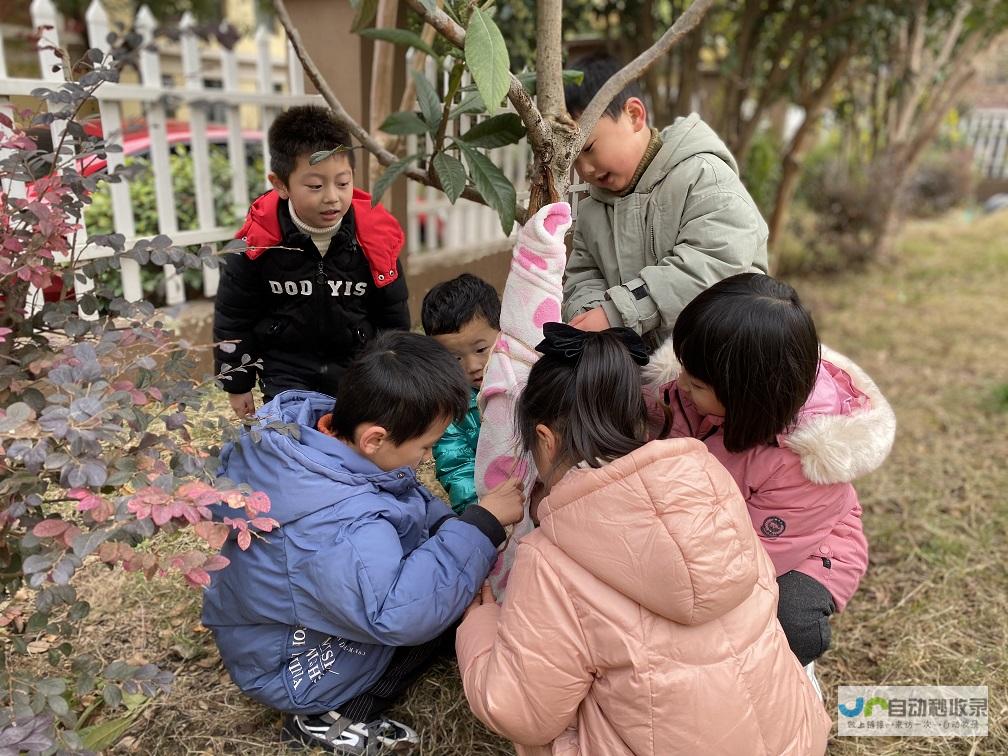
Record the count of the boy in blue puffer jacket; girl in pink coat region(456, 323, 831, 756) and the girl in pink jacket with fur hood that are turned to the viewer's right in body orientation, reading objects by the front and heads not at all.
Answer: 1

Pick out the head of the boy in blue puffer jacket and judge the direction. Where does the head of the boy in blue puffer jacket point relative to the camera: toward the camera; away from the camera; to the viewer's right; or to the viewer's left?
to the viewer's right

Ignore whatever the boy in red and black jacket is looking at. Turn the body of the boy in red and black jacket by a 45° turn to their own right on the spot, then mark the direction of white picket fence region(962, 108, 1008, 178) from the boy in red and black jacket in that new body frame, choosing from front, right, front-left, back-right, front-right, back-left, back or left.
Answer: back

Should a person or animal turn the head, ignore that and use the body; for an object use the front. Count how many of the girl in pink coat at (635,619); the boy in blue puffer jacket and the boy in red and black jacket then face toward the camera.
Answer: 1

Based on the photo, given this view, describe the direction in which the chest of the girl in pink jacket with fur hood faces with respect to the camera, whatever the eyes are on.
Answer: to the viewer's left

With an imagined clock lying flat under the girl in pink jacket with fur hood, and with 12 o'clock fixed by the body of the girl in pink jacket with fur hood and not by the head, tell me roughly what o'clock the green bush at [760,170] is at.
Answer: The green bush is roughly at 3 o'clock from the girl in pink jacket with fur hood.

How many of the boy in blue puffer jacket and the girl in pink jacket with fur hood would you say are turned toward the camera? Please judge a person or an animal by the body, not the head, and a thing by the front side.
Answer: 0

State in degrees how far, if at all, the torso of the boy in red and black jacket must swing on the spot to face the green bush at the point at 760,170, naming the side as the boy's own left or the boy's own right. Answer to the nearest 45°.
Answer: approximately 135° to the boy's own left

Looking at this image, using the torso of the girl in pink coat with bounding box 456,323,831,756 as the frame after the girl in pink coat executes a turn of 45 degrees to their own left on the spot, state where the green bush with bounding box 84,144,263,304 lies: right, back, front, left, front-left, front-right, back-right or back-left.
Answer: front-right

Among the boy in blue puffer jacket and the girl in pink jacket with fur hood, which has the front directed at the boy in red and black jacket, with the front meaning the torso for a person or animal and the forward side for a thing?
the girl in pink jacket with fur hood

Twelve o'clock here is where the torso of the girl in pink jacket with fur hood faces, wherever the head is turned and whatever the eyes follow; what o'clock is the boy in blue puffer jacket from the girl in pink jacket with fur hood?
The boy in blue puffer jacket is roughly at 11 o'clock from the girl in pink jacket with fur hood.

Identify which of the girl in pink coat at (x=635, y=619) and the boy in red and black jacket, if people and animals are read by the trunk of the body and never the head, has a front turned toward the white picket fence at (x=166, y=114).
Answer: the girl in pink coat

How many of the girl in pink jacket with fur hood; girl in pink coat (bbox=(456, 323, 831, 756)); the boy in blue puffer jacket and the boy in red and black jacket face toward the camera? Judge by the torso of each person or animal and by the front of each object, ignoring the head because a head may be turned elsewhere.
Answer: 1

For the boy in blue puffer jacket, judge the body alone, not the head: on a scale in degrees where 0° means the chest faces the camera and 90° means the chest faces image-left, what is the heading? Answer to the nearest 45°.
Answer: approximately 270°

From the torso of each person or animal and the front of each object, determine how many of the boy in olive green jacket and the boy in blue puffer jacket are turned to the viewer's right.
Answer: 1

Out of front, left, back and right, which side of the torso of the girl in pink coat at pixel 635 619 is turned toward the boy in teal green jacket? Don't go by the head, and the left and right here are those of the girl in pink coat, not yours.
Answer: front

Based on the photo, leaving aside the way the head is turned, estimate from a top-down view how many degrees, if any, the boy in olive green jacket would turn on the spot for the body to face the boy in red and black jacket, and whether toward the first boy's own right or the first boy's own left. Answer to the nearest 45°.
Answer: approximately 45° to the first boy's own right

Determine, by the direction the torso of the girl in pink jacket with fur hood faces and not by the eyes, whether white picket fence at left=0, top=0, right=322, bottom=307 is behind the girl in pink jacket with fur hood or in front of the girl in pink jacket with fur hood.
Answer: in front

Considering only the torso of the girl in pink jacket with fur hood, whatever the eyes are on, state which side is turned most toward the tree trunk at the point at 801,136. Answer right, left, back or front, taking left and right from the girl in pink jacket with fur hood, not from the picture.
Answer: right
